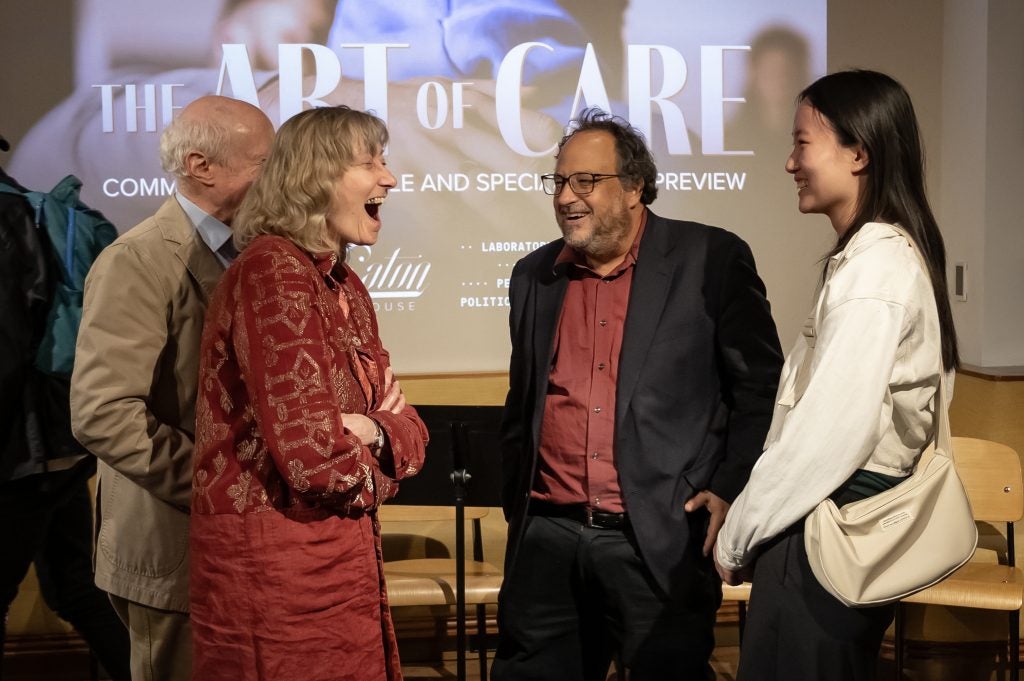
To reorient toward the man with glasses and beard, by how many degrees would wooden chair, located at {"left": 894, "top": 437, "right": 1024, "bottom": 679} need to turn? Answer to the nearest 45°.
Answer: approximately 45° to its right

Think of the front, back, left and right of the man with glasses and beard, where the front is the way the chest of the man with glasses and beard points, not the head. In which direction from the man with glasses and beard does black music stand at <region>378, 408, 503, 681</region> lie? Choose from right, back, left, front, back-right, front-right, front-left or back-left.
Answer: right

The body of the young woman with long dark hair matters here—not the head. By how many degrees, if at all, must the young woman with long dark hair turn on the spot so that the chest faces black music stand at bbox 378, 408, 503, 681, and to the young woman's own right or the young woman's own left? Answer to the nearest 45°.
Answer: approximately 45° to the young woman's own right

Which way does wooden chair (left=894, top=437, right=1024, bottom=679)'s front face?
toward the camera

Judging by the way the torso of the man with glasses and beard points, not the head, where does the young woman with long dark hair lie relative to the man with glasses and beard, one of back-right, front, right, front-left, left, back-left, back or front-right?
left

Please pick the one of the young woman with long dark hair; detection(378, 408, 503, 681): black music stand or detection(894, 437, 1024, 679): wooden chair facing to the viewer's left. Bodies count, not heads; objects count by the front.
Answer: the young woman with long dark hair

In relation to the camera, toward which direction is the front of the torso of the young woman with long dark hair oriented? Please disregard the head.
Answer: to the viewer's left

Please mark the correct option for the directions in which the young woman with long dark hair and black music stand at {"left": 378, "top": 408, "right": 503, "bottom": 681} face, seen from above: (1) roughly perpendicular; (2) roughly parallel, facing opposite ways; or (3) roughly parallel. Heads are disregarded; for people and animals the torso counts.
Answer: roughly perpendicular

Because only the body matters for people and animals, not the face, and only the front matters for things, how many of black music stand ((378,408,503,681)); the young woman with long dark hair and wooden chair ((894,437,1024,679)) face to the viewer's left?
1

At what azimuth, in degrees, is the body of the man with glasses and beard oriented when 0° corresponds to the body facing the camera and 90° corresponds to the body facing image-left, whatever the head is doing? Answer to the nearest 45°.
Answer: approximately 45°

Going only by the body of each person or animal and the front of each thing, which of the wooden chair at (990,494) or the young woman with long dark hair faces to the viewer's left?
the young woman with long dark hair
